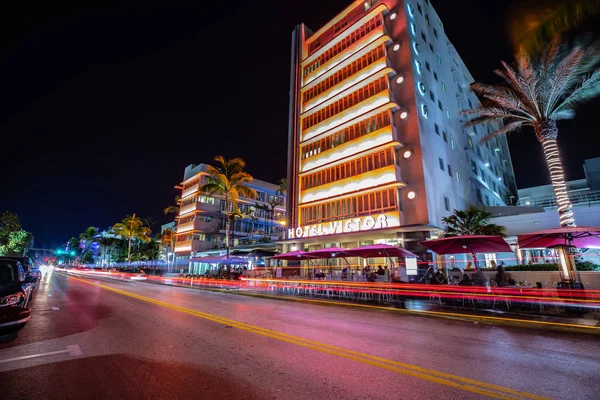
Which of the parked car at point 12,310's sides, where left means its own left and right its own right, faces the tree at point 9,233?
back

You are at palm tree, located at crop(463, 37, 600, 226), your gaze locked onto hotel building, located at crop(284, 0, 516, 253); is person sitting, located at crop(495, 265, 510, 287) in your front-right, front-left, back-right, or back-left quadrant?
front-left

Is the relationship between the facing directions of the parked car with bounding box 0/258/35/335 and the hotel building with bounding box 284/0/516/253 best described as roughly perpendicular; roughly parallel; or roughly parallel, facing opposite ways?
roughly perpendicular

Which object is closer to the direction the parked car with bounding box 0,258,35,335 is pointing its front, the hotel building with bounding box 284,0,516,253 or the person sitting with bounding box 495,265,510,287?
the person sitting

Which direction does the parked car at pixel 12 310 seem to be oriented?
toward the camera

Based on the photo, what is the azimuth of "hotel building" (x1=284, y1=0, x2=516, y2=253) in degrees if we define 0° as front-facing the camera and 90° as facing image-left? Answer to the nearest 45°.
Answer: approximately 45°

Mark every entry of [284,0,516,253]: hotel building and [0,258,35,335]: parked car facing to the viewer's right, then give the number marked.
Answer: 0

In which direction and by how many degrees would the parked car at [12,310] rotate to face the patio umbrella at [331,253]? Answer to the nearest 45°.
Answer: approximately 90° to its left

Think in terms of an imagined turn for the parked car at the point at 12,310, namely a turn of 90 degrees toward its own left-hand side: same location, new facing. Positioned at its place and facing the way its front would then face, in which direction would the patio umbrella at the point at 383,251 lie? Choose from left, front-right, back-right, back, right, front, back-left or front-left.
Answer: front

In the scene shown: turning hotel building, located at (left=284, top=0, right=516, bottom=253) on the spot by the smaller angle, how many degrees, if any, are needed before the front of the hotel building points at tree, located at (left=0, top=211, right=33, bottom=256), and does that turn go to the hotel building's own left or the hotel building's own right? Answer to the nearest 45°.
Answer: approximately 45° to the hotel building's own right

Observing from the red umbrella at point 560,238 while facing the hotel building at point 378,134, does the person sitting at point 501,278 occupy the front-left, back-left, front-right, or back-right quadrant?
front-left

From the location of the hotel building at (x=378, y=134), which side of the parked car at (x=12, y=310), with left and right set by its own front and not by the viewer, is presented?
left
